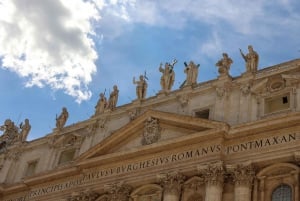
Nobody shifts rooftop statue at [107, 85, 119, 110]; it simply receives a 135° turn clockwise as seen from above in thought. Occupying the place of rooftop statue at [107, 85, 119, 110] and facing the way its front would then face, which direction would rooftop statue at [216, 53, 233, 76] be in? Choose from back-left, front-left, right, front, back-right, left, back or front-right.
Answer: back-right

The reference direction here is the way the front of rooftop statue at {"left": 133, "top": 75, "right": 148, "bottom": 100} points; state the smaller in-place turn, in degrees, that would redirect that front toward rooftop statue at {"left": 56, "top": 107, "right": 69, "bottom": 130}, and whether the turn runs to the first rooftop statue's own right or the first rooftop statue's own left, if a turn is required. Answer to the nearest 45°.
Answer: approximately 90° to the first rooftop statue's own right

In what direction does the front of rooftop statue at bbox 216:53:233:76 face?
toward the camera

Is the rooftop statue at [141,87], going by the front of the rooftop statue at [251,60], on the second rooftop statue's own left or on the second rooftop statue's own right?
on the second rooftop statue's own right

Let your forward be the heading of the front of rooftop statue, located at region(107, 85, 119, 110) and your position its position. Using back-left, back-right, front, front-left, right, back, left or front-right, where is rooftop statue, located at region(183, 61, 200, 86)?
left

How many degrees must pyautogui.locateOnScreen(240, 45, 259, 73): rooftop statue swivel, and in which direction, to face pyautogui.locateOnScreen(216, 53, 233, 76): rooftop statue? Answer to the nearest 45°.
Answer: approximately 45° to its right

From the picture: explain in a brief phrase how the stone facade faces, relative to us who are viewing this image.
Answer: facing the viewer and to the left of the viewer

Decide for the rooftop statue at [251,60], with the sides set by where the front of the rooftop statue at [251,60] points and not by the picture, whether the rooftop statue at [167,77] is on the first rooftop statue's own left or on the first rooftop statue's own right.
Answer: on the first rooftop statue's own right

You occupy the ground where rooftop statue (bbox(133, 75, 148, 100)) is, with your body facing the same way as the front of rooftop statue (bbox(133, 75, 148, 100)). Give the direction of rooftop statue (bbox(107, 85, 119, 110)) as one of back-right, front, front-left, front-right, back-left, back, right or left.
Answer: right

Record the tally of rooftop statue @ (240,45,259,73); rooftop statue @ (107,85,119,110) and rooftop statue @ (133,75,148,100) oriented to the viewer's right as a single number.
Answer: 0

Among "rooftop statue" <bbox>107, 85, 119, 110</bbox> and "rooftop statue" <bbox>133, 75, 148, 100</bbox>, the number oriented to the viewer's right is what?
0
